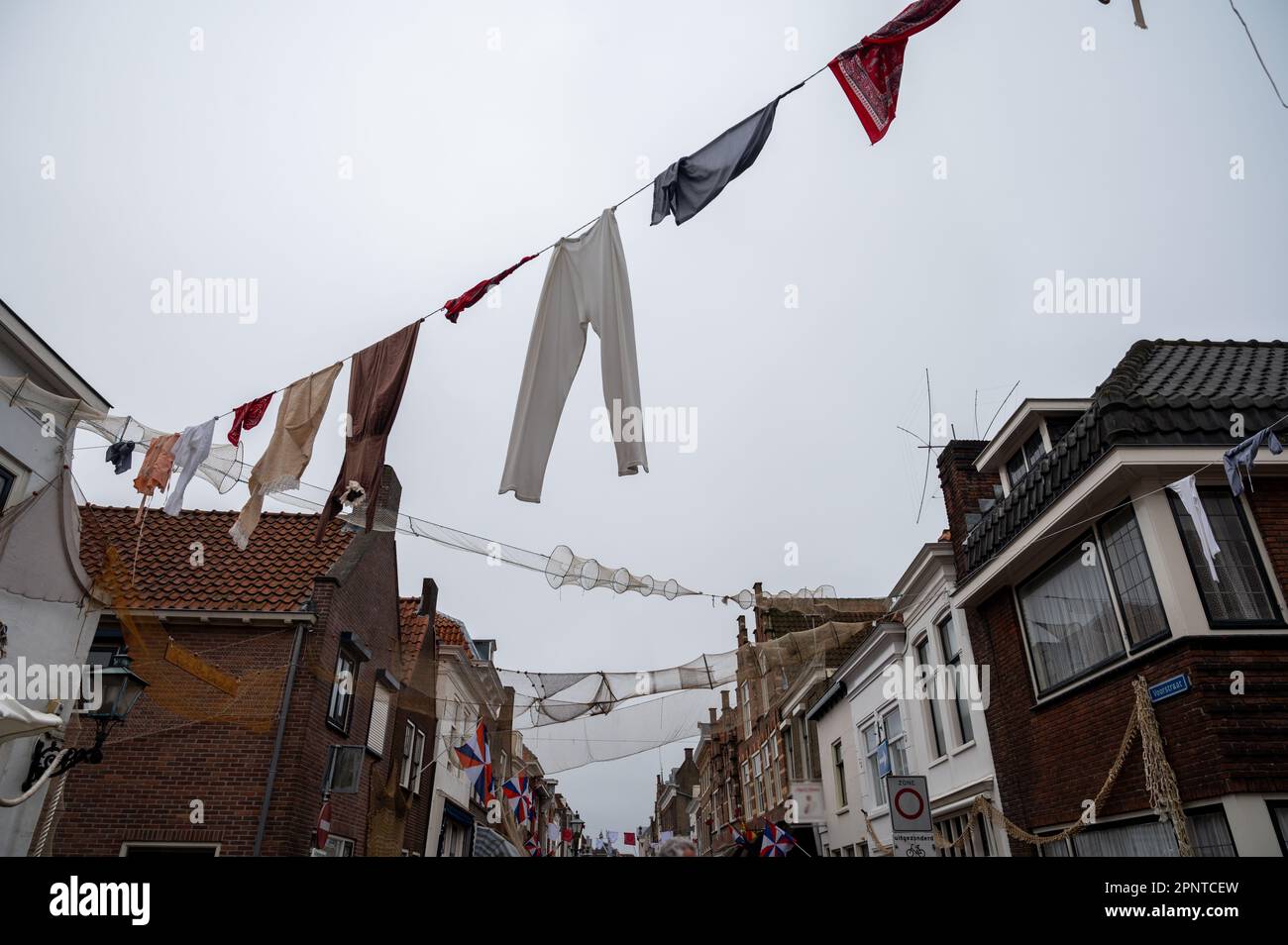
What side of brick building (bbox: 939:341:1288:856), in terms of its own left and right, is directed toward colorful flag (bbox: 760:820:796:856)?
right

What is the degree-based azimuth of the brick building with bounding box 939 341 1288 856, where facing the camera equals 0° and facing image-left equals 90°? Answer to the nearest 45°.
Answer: approximately 45°

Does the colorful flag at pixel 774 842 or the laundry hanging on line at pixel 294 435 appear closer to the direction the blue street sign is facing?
the laundry hanging on line

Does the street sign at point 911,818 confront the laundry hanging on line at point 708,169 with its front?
yes

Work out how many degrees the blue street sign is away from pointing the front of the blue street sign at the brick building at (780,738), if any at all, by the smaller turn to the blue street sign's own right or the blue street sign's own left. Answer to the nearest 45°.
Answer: approximately 135° to the blue street sign's own right

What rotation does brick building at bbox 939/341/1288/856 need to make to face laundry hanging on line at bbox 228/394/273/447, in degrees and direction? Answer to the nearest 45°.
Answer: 0° — it already faces it

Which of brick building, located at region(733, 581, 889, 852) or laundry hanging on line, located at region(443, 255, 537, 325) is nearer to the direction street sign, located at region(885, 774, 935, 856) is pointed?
the laundry hanging on line

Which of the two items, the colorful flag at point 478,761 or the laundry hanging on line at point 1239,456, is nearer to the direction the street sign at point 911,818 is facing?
the laundry hanging on line

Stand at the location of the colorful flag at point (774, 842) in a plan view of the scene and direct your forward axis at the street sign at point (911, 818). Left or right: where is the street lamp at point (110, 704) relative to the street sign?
right
